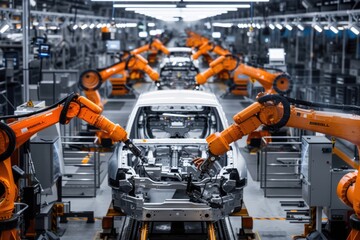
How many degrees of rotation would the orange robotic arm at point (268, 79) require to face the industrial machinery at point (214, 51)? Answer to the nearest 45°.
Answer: approximately 90° to its right

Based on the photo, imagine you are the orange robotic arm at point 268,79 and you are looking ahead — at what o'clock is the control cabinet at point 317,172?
The control cabinet is roughly at 9 o'clock from the orange robotic arm.

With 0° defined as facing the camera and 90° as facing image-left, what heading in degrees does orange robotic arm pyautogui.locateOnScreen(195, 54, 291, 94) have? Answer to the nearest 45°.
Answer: approximately 90°

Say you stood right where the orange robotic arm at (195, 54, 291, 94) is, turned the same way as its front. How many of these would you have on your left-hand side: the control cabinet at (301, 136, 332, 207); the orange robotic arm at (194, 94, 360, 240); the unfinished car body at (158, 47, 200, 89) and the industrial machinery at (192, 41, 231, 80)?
2

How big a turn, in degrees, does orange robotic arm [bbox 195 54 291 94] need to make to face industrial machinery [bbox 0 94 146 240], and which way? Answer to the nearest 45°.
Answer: approximately 90° to its left

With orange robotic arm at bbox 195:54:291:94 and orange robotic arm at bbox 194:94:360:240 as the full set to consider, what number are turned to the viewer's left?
2

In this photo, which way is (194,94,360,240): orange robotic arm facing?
to the viewer's left

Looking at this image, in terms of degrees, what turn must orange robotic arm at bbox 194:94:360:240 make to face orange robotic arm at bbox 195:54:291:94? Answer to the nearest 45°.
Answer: approximately 90° to its right

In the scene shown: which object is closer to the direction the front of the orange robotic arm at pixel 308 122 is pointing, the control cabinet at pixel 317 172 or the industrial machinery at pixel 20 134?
the industrial machinery

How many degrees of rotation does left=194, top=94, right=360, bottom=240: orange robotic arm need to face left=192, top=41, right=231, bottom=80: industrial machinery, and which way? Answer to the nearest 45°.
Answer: approximately 90° to its right
